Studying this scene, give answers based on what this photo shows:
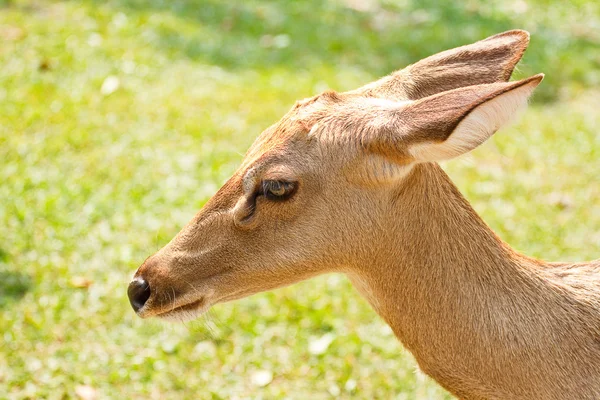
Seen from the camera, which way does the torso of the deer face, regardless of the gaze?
to the viewer's left

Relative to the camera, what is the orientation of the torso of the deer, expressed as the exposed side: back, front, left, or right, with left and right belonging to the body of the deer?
left
